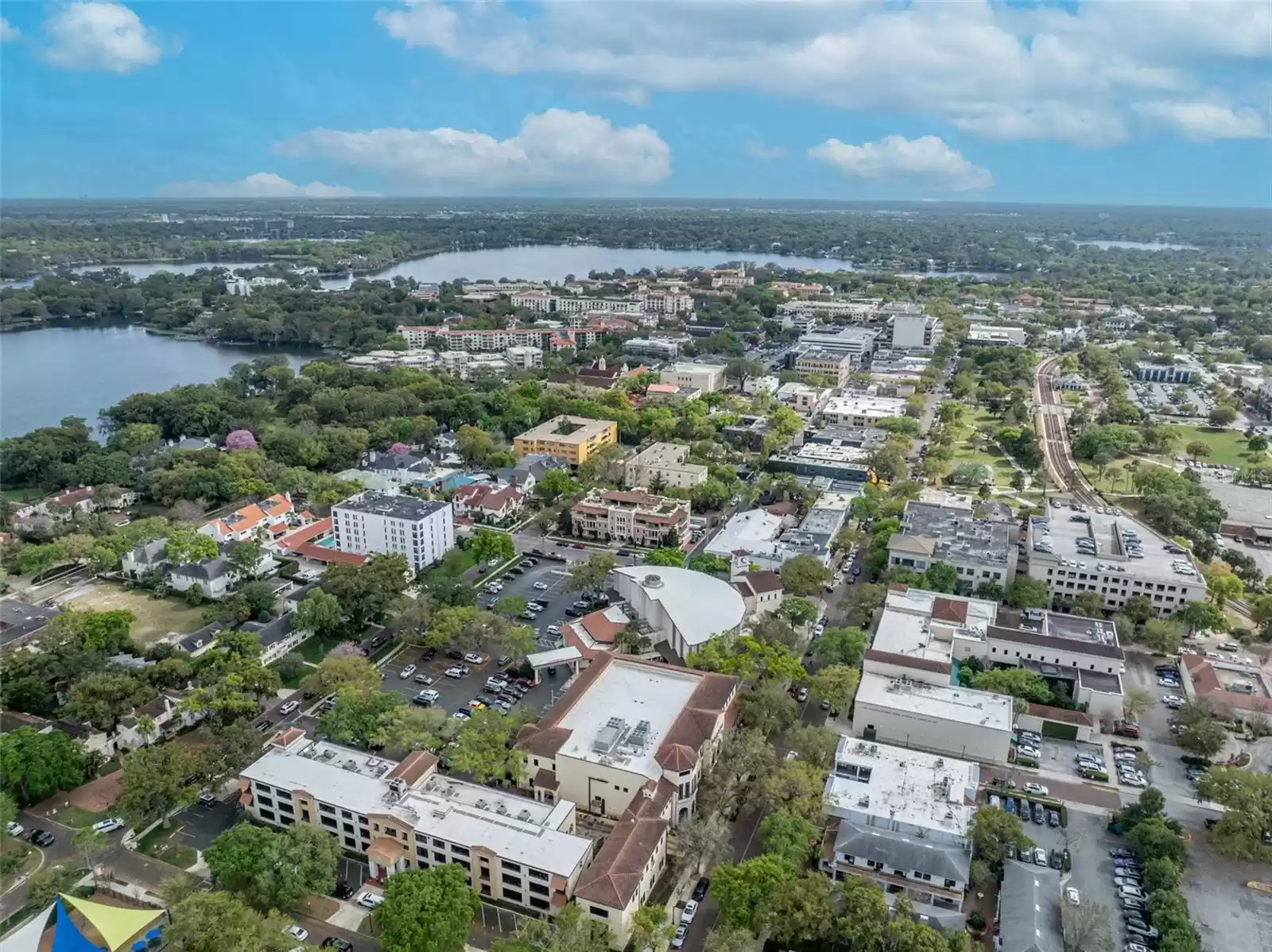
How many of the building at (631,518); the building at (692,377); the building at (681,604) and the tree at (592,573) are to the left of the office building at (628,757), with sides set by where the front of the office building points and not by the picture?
4

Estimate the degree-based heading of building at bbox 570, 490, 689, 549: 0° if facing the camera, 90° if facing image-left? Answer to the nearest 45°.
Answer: approximately 0°

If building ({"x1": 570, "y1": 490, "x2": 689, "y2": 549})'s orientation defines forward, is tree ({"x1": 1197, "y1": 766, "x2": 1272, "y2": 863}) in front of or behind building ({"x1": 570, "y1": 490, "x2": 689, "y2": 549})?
in front

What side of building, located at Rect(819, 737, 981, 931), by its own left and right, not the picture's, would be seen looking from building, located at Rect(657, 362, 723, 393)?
back

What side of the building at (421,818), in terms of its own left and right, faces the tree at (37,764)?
right

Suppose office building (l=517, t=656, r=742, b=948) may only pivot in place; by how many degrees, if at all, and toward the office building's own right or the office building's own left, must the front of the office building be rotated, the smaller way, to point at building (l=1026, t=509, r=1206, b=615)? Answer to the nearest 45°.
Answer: approximately 45° to the office building's own left

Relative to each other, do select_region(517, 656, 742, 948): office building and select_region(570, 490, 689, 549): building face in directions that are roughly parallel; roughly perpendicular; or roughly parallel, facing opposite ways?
roughly perpendicular

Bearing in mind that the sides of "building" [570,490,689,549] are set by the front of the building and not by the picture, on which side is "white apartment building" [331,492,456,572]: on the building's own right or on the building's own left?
on the building's own right

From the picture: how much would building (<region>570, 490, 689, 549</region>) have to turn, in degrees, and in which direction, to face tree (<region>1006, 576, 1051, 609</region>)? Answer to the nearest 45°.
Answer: approximately 45° to its left

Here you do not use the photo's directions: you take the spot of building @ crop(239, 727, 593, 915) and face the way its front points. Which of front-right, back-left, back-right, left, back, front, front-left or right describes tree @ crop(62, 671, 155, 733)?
right

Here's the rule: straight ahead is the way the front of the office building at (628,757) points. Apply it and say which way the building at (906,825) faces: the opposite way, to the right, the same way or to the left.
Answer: to the right

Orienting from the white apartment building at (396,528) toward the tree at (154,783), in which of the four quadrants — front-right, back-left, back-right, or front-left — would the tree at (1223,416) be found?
back-left

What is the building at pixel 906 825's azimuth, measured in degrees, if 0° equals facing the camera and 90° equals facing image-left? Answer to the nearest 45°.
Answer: approximately 0°

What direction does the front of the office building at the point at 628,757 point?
to the viewer's right
